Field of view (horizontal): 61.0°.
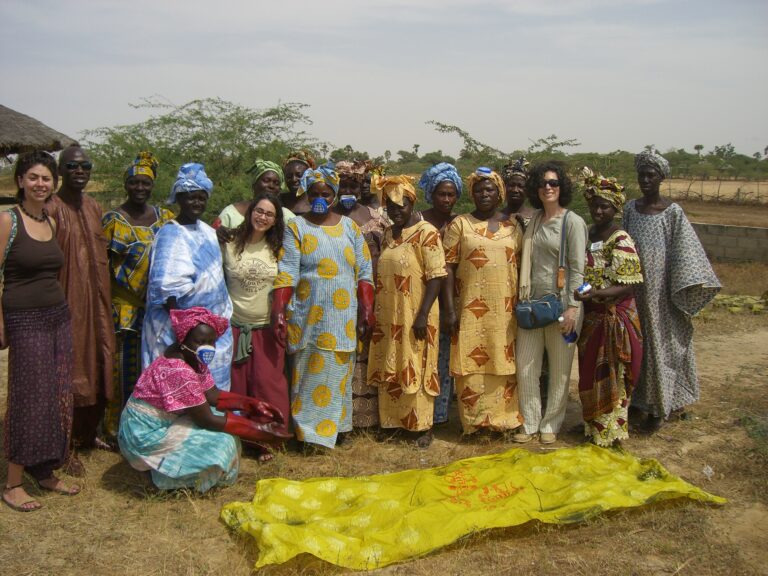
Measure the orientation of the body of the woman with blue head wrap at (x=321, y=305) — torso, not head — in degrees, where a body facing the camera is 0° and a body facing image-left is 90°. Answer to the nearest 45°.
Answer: approximately 0°

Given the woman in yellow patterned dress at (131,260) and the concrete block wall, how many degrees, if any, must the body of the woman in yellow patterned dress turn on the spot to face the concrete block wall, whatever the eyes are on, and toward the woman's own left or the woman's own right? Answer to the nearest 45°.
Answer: approximately 135° to the woman's own left

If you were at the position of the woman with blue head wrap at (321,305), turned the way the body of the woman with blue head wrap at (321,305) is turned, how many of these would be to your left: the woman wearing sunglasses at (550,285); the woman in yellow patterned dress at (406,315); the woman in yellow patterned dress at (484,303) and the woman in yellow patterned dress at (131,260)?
3

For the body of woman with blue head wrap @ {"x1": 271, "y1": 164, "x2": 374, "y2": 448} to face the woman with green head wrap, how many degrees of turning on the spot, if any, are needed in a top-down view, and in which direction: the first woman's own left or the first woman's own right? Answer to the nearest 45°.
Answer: approximately 135° to the first woman's own right

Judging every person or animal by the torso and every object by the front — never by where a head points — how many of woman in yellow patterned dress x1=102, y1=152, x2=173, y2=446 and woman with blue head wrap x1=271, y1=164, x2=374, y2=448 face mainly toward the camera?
2

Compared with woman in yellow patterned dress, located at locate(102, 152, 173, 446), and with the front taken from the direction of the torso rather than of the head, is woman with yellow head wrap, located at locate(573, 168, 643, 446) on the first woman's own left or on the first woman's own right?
on the first woman's own left

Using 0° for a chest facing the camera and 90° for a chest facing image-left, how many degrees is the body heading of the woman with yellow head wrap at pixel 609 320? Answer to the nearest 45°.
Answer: approximately 45°
